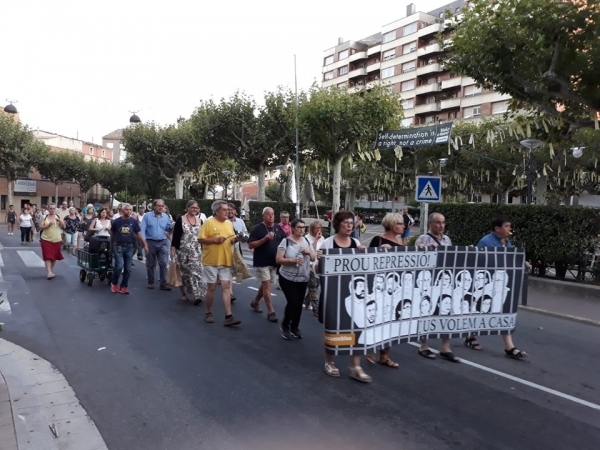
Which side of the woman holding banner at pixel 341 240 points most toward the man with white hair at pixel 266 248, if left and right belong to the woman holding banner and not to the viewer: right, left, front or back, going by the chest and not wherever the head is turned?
back

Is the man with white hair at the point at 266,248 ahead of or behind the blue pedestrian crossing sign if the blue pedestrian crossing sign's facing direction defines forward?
ahead

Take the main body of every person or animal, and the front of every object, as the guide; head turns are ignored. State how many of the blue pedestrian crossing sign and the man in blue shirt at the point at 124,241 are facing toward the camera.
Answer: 2

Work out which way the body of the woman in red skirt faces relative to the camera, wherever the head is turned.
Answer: toward the camera

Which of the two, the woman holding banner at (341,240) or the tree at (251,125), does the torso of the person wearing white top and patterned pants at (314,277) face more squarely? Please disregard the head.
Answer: the woman holding banner

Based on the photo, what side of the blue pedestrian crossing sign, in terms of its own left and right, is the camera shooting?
front

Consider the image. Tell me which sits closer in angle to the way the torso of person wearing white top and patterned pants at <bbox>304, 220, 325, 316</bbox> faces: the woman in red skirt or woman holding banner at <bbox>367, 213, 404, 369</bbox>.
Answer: the woman holding banner

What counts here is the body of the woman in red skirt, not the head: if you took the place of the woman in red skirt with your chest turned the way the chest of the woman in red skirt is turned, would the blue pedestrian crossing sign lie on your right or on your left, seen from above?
on your left

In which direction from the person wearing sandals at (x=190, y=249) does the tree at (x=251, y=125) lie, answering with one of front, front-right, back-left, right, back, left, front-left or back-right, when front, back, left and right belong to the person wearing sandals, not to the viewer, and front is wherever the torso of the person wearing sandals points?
back-left

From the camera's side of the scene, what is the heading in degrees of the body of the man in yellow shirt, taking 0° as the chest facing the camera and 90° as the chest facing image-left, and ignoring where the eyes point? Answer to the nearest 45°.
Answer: approximately 315°

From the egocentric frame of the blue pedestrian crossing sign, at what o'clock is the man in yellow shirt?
The man in yellow shirt is roughly at 1 o'clock from the blue pedestrian crossing sign.

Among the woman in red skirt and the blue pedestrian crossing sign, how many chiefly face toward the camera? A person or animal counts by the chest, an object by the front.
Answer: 2

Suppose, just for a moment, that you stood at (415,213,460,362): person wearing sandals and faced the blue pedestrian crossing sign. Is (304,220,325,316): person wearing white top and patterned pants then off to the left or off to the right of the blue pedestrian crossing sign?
left

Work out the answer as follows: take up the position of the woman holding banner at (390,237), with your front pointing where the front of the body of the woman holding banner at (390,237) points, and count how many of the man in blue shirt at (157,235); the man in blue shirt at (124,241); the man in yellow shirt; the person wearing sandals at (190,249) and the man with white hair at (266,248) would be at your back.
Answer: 5

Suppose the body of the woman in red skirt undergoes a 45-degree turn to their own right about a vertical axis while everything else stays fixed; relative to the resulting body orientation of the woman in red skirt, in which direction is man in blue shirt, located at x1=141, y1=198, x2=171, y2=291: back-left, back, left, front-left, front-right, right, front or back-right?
left

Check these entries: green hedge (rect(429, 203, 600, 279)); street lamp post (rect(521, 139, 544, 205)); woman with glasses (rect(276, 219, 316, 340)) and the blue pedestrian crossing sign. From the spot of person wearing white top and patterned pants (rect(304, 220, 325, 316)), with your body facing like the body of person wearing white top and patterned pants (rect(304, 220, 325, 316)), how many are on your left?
3
